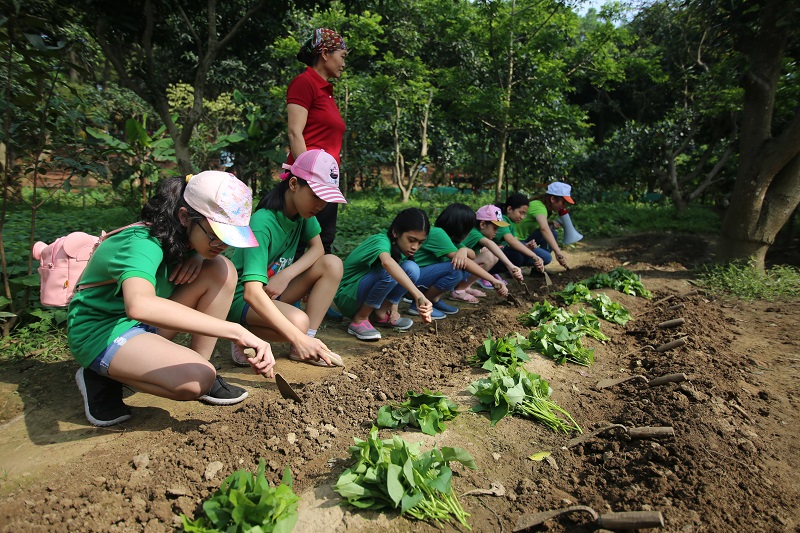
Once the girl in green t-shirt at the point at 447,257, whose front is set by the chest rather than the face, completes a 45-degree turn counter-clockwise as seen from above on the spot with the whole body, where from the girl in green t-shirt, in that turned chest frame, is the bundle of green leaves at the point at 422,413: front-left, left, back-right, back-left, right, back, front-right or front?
back-right

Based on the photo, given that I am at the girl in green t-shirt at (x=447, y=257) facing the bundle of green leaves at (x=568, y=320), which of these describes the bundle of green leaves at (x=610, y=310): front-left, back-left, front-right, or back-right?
front-left

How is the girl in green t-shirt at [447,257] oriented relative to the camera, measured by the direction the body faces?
to the viewer's right

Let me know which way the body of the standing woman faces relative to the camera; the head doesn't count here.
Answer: to the viewer's right

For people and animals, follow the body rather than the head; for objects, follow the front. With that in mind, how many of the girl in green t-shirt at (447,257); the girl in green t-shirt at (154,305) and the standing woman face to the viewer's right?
3

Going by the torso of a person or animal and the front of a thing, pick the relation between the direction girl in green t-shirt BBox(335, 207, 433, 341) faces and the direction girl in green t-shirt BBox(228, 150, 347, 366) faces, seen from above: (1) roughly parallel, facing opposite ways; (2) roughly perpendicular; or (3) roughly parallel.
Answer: roughly parallel

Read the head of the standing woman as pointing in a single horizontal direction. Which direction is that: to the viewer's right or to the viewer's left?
to the viewer's right

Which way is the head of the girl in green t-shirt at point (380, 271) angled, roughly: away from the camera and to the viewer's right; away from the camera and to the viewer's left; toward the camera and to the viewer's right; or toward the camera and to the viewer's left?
toward the camera and to the viewer's right

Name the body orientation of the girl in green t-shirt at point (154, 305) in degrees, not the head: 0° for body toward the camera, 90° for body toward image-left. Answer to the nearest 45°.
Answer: approximately 270°

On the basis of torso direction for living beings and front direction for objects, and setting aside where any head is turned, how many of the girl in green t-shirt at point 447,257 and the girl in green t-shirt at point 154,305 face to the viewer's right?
2

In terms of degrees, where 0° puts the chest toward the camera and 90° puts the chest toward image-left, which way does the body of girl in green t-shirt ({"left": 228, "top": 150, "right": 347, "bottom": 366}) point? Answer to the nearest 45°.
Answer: approximately 315°
